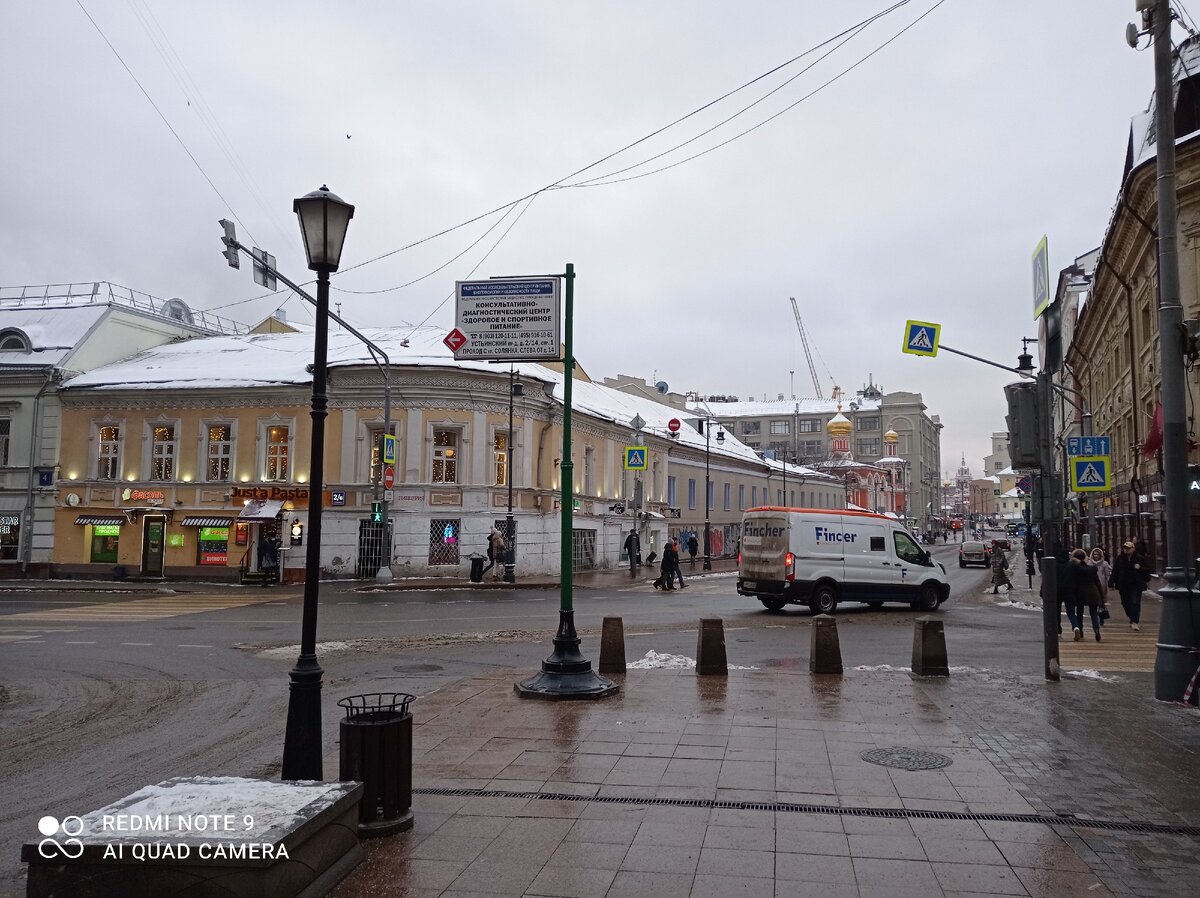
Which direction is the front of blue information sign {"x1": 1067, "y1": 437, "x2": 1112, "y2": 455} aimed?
toward the camera

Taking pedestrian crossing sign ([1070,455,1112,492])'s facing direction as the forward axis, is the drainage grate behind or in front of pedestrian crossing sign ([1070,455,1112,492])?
in front

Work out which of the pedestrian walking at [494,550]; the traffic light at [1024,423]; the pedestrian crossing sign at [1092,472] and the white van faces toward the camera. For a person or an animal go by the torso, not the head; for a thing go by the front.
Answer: the pedestrian crossing sign

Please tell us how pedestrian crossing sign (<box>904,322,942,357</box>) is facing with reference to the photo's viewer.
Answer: facing the viewer

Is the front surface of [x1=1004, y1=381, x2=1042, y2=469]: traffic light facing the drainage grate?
no

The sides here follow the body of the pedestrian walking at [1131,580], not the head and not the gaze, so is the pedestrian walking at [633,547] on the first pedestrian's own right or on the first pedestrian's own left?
on the first pedestrian's own right

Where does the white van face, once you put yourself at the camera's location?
facing away from the viewer and to the right of the viewer

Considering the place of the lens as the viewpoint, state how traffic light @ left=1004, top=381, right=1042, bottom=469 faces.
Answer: facing away from the viewer

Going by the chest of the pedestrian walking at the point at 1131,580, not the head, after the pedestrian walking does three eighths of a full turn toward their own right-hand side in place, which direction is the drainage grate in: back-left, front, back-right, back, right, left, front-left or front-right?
back-left

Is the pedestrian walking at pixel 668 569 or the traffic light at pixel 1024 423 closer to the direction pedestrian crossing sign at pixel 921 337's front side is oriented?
the traffic light
